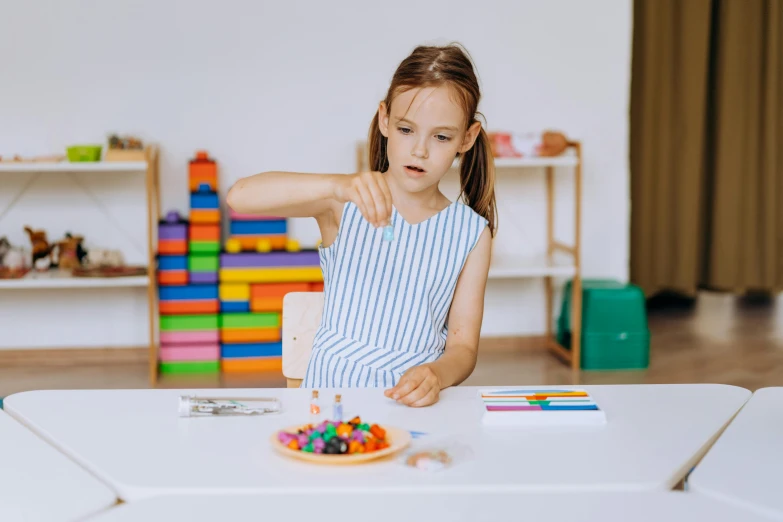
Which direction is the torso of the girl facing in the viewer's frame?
toward the camera

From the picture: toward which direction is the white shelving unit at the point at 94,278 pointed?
toward the camera

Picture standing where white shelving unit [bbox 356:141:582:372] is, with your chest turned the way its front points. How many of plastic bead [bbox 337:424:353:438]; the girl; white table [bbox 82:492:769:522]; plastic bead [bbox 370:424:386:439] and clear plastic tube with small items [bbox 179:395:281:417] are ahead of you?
5

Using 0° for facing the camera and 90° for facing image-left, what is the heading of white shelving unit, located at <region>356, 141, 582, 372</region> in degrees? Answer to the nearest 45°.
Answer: approximately 0°

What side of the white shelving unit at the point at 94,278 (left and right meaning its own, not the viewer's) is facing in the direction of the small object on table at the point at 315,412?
front

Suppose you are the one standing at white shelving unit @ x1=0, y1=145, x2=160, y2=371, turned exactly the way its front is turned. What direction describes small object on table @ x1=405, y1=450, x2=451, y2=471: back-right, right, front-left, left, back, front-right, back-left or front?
front

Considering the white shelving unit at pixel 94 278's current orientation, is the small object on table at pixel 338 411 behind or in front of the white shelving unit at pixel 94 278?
in front

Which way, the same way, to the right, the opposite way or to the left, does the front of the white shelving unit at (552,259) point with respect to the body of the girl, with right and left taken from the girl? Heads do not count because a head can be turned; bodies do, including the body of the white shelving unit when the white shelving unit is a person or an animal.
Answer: the same way

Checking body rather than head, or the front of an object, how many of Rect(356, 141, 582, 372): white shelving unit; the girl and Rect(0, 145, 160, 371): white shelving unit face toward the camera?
3

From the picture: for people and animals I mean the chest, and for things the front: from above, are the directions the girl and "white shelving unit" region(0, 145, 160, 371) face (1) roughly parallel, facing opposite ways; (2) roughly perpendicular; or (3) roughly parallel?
roughly parallel

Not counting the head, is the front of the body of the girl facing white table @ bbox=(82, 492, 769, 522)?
yes

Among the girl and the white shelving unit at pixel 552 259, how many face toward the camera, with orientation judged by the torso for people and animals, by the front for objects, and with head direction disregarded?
2

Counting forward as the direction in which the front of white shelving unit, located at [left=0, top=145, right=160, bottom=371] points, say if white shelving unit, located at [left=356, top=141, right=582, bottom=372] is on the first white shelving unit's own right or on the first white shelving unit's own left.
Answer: on the first white shelving unit's own left
